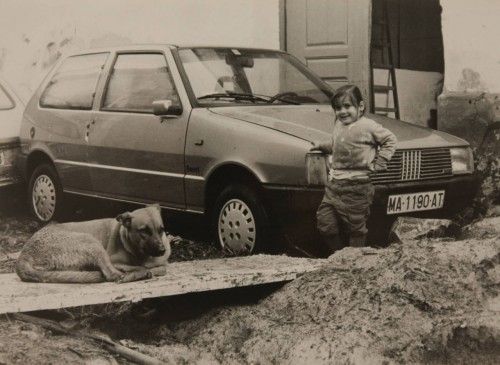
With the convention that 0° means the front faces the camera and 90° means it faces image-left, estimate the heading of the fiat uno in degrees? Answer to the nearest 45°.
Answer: approximately 315°

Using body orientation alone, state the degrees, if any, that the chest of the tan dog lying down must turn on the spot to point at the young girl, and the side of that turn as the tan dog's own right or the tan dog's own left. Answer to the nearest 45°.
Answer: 0° — it already faces them

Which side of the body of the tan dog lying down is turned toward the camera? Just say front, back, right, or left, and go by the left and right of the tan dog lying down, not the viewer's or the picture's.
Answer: right

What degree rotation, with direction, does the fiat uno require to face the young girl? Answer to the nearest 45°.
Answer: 0° — it already faces them
